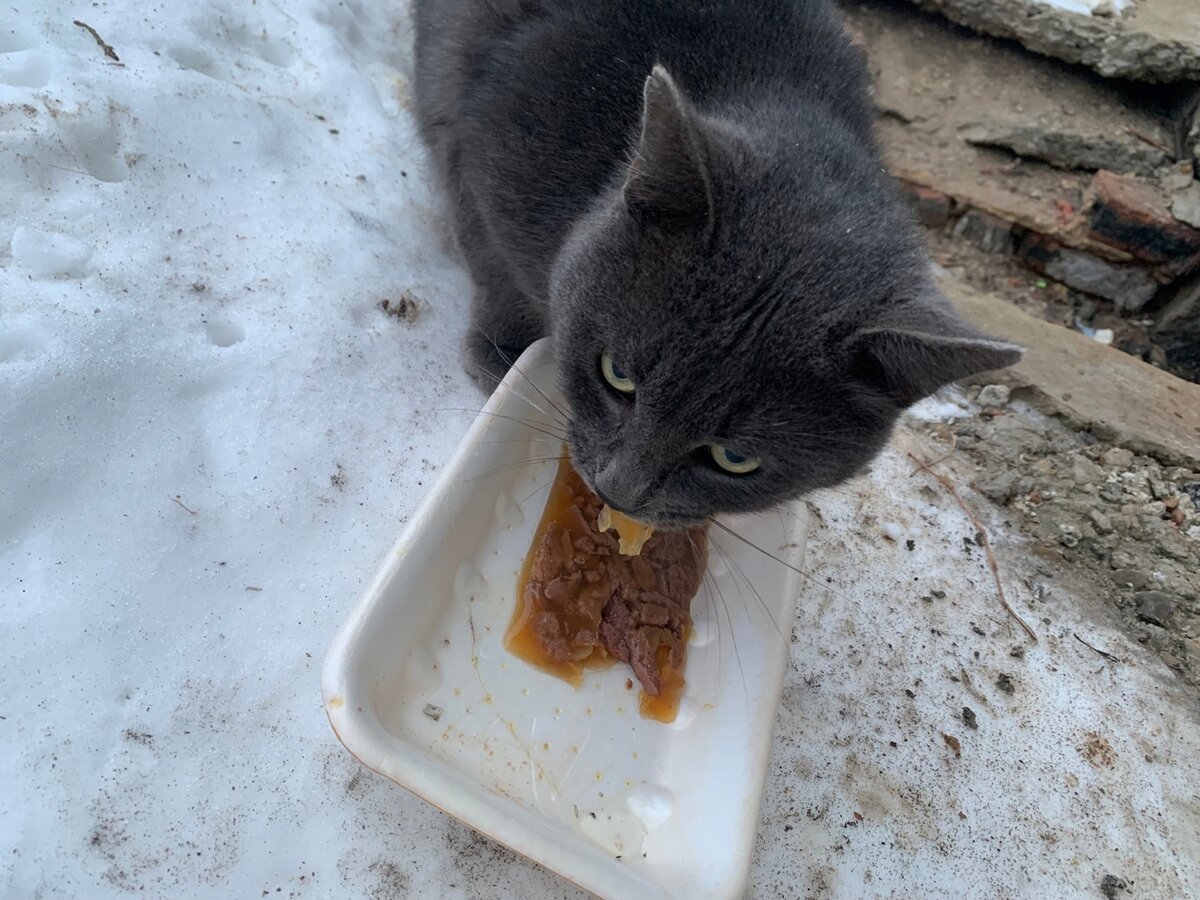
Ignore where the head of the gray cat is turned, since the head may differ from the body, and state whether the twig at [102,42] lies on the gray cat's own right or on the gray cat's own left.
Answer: on the gray cat's own right

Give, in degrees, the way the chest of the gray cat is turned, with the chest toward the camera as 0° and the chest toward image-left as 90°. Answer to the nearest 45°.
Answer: approximately 0°

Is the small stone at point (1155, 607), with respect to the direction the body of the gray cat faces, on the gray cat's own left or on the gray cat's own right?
on the gray cat's own left

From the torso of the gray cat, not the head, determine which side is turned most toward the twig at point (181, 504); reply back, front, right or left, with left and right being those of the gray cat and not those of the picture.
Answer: right
